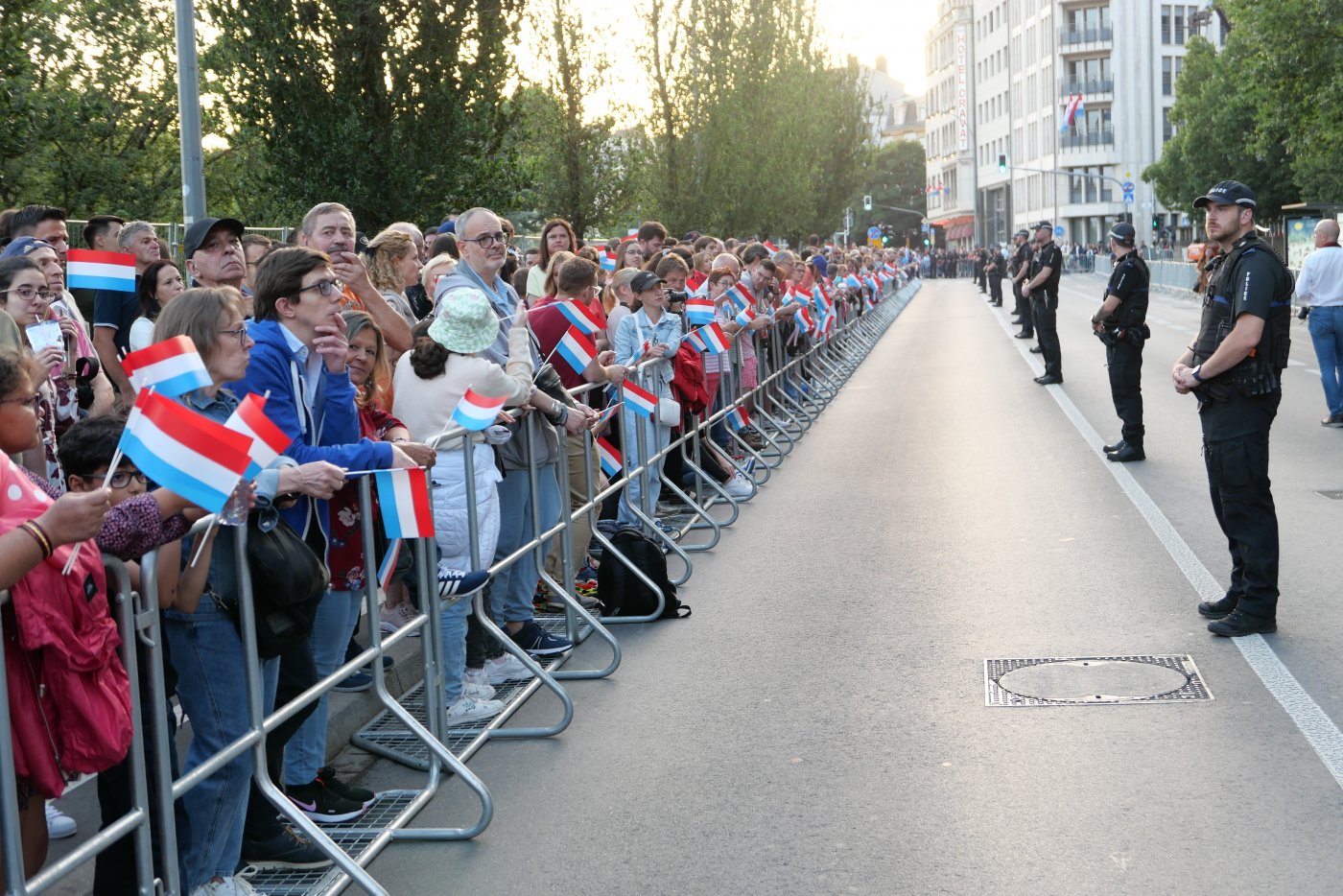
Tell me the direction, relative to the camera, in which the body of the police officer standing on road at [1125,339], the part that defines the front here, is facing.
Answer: to the viewer's left

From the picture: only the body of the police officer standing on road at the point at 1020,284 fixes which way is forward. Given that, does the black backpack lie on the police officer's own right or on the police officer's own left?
on the police officer's own left

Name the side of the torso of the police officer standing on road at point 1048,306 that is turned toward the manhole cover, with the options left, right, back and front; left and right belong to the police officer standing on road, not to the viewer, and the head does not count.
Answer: left

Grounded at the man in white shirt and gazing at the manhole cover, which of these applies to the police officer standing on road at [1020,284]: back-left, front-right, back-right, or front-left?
back-right

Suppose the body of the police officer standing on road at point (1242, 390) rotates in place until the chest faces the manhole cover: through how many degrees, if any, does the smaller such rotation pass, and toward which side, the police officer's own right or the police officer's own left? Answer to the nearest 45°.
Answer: approximately 45° to the police officer's own left

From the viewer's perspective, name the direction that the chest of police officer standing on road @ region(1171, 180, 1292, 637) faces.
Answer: to the viewer's left

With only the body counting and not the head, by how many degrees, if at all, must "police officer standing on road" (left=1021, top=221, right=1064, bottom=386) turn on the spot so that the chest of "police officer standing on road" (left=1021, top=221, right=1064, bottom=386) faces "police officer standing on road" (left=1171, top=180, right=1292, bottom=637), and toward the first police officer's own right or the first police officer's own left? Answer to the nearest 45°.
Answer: approximately 90° to the first police officer's own left

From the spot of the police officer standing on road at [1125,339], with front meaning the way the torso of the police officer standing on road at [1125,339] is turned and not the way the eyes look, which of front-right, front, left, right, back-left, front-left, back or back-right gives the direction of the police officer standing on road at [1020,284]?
right

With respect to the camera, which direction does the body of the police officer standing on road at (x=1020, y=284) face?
to the viewer's left

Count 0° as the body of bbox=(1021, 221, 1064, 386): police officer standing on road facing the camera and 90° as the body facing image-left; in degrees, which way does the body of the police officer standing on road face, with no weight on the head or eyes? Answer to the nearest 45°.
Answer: approximately 90°

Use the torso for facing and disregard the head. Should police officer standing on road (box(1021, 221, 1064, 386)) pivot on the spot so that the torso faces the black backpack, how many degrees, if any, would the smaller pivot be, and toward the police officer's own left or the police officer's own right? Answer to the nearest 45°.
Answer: approximately 90° to the police officer's own left

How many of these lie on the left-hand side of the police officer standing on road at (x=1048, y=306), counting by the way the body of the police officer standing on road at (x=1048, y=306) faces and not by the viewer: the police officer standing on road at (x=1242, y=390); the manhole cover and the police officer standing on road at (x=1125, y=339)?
3

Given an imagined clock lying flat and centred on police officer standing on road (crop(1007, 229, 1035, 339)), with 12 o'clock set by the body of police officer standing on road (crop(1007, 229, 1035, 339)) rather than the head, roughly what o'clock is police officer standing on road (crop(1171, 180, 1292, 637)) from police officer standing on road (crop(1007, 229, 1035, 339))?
police officer standing on road (crop(1171, 180, 1292, 637)) is roughly at 9 o'clock from police officer standing on road (crop(1007, 229, 1035, 339)).

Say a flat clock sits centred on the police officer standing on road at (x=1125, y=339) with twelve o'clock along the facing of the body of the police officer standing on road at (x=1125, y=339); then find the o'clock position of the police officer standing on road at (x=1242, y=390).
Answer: the police officer standing on road at (x=1242, y=390) is roughly at 9 o'clock from the police officer standing on road at (x=1125, y=339).
